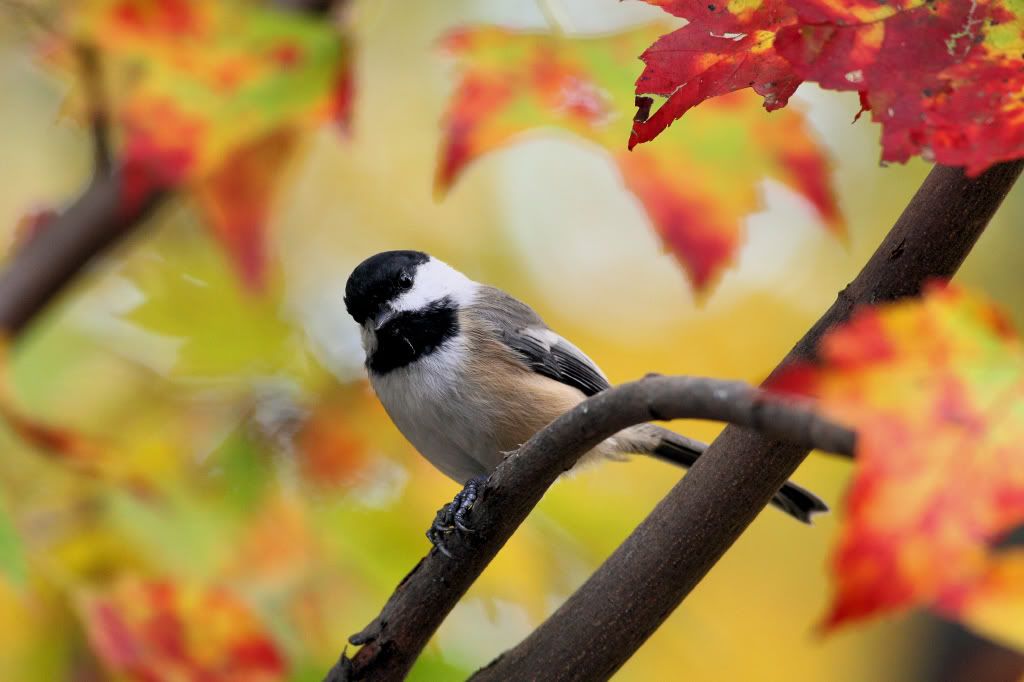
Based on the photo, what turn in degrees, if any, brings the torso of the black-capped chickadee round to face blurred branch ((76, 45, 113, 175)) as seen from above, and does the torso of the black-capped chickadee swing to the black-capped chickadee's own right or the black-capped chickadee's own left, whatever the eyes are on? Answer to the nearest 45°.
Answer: approximately 45° to the black-capped chickadee's own right

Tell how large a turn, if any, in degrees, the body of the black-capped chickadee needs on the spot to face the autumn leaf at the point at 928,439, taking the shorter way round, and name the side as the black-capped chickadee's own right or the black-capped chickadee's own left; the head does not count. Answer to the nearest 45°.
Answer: approximately 45° to the black-capped chickadee's own left

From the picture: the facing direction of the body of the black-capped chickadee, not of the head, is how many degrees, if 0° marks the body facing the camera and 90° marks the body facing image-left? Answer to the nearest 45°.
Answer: approximately 45°

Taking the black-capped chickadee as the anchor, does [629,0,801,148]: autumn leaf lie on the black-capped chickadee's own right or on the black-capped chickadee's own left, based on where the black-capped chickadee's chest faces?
on the black-capped chickadee's own left

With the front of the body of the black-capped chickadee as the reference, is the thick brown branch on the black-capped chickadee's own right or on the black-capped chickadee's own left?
on the black-capped chickadee's own left

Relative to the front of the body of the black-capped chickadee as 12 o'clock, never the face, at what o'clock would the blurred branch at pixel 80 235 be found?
The blurred branch is roughly at 1 o'clock from the black-capped chickadee.
